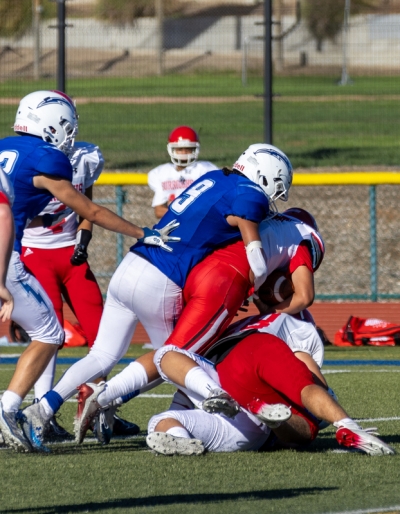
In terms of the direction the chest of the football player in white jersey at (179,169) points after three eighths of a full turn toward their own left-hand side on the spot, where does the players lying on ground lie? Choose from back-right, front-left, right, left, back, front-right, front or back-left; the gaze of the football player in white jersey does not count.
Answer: back-right

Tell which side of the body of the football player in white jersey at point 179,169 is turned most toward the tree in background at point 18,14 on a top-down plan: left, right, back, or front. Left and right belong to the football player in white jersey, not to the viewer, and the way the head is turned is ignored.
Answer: back

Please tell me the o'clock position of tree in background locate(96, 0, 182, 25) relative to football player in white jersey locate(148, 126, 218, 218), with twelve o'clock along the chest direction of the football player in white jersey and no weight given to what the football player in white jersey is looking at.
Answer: The tree in background is roughly at 6 o'clock from the football player in white jersey.

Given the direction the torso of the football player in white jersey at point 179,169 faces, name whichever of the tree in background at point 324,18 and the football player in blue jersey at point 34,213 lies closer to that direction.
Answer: the football player in blue jersey

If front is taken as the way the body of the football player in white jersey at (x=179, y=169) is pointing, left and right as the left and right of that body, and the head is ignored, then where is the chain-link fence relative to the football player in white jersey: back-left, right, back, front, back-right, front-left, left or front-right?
back

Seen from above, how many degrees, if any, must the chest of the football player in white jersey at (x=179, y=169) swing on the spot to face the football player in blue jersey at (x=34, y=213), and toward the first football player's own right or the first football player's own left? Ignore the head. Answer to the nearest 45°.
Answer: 0° — they already face them

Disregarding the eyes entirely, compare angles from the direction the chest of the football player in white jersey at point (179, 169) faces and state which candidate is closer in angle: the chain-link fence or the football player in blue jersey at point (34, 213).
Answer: the football player in blue jersey

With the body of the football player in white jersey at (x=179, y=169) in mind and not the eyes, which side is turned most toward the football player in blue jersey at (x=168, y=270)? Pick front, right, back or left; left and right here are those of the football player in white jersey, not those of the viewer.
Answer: front

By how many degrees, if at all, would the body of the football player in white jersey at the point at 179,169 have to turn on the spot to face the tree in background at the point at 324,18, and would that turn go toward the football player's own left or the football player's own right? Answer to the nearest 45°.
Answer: approximately 180°

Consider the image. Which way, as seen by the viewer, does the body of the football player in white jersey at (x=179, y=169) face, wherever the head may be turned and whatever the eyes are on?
toward the camera

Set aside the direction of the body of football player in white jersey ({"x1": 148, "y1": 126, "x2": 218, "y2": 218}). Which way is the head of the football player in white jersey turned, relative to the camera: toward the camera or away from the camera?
toward the camera
